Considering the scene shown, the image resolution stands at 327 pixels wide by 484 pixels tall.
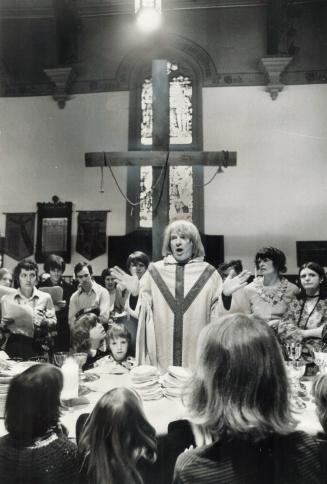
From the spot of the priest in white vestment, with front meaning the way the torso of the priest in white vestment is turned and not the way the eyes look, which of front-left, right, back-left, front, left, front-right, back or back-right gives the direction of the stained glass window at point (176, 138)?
back

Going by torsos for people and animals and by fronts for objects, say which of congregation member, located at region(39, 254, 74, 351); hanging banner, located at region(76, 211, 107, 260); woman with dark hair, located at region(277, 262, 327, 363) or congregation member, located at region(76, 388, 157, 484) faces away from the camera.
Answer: congregation member, located at region(76, 388, 157, 484)

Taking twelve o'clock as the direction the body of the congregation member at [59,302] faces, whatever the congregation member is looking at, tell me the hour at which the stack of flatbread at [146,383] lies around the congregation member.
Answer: The stack of flatbread is roughly at 12 o'clock from the congregation member.

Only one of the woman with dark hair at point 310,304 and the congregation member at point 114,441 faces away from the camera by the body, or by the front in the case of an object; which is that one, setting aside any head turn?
the congregation member

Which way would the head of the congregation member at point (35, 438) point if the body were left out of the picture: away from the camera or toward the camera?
away from the camera

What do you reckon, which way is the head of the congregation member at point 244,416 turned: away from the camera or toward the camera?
away from the camera

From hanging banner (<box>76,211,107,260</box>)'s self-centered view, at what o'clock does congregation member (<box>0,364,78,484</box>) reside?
The congregation member is roughly at 12 o'clock from the hanging banner.

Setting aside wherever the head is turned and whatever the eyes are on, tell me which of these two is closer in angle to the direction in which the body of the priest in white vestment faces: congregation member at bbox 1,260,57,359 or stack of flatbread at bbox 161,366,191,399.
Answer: the stack of flatbread

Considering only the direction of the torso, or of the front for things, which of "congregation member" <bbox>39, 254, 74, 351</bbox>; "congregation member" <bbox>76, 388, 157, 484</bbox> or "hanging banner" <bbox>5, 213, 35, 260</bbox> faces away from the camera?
"congregation member" <bbox>76, 388, 157, 484</bbox>

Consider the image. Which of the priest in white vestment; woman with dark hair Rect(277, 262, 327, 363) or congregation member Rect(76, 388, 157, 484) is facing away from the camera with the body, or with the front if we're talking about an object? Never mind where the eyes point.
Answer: the congregation member
